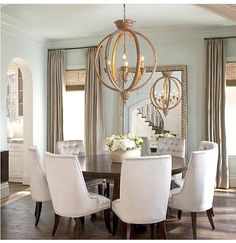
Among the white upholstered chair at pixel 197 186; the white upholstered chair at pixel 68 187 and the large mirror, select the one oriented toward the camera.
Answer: the large mirror

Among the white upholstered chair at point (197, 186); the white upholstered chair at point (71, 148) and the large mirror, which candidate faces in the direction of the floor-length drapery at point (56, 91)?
the white upholstered chair at point (197, 186)

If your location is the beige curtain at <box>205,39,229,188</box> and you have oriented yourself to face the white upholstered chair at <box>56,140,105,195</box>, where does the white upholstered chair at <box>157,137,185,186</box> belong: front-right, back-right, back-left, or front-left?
front-left

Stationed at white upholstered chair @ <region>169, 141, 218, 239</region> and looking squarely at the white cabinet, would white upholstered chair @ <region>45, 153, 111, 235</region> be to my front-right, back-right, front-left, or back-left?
front-left

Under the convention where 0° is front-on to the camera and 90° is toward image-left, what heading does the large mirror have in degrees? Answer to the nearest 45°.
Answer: approximately 0°

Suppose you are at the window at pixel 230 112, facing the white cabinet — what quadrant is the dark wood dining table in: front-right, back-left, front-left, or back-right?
front-left

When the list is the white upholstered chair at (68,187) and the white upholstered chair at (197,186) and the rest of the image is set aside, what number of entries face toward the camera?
0

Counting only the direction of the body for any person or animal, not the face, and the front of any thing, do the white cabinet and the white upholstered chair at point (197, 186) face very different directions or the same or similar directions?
very different directions

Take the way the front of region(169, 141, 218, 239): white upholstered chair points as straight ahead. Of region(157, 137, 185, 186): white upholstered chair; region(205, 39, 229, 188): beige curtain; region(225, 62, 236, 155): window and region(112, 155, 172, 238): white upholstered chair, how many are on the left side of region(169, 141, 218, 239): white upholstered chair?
1

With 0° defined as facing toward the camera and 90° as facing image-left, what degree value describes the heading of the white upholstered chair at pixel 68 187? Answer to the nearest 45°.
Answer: approximately 225°

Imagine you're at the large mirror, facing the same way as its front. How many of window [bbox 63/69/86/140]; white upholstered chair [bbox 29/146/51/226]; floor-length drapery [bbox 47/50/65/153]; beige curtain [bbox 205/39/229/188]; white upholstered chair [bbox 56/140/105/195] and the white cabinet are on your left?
1

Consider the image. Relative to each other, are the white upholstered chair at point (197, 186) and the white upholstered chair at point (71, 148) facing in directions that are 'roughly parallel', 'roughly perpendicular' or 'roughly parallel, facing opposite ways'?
roughly parallel, facing opposite ways

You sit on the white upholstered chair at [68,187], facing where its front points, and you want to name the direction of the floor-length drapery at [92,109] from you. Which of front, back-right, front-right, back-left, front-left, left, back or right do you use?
front-left

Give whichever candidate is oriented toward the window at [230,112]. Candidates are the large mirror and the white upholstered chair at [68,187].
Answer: the white upholstered chair

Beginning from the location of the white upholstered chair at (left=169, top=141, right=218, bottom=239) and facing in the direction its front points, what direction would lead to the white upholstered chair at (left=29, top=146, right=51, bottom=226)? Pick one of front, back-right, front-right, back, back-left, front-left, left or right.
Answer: front-left

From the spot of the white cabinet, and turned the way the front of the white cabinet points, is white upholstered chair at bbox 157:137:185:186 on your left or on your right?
on your left
